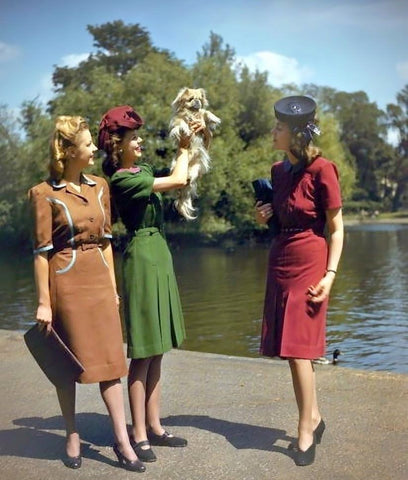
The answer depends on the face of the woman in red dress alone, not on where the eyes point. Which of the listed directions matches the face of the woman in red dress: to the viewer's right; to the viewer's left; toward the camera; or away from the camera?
to the viewer's left

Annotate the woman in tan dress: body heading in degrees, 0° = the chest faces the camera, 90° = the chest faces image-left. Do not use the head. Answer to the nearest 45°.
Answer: approximately 315°

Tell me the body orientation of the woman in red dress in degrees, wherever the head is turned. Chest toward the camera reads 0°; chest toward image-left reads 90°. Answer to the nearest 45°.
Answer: approximately 45°

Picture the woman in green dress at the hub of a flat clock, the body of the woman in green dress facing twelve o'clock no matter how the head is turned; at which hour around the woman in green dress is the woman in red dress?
The woman in red dress is roughly at 11 o'clock from the woman in green dress.

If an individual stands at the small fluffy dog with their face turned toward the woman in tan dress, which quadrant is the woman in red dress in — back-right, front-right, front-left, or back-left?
back-left

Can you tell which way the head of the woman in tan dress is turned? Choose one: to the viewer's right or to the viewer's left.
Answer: to the viewer's right

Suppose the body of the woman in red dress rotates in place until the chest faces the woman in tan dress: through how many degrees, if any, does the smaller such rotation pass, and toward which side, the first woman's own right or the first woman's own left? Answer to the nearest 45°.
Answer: approximately 45° to the first woman's own right

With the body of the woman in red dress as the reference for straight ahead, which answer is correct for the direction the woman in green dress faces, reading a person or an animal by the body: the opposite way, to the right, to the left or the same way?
to the left

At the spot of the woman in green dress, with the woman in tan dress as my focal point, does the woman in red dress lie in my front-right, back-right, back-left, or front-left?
back-left

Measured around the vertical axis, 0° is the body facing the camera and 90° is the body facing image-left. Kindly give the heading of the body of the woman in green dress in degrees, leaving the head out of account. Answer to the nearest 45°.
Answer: approximately 315°

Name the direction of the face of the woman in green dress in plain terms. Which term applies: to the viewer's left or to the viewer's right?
to the viewer's right
